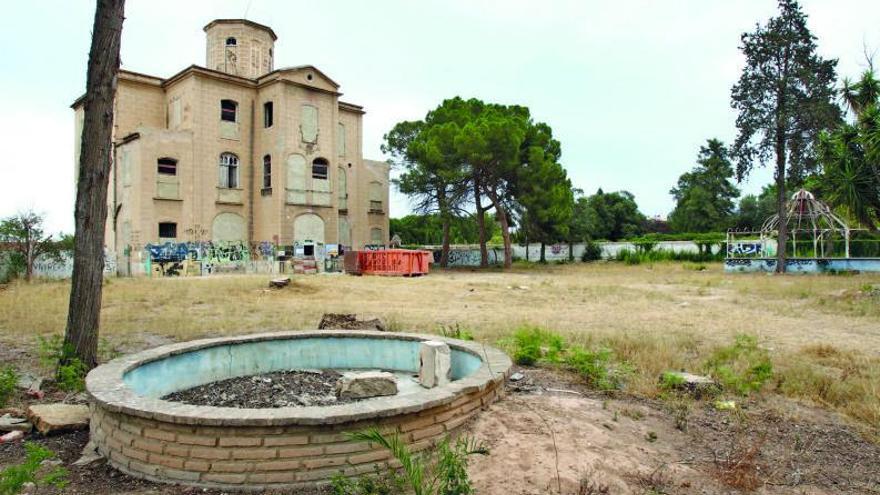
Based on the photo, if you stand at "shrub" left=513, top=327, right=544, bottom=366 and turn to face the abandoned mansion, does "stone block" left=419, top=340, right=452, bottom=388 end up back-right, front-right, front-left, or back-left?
back-left

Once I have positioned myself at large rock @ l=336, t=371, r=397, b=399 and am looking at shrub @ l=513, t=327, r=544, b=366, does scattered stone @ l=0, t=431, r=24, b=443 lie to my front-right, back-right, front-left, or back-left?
back-left

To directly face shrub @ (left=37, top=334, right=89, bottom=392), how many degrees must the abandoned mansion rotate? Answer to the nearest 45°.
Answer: approximately 45° to its right

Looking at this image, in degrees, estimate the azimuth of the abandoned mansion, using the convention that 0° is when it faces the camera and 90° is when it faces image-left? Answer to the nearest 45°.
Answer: approximately 315°

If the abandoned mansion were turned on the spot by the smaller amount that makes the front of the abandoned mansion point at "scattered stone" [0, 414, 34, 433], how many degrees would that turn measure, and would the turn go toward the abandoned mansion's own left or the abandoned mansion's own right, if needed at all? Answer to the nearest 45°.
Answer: approximately 45° to the abandoned mansion's own right

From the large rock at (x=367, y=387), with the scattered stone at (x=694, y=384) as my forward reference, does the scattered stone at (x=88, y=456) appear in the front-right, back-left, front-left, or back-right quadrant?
back-right

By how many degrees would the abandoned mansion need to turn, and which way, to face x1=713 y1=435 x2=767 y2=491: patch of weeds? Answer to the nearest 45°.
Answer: approximately 45° to its right

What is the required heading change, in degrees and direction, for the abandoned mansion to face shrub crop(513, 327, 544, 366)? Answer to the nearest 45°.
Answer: approximately 45° to its right
